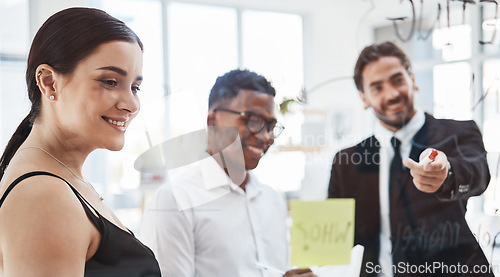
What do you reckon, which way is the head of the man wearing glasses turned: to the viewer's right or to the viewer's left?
to the viewer's right

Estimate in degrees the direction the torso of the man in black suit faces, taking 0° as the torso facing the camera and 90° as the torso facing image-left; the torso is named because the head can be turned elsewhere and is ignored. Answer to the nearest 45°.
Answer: approximately 0°

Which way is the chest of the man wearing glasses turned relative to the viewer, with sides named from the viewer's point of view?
facing the viewer and to the right of the viewer

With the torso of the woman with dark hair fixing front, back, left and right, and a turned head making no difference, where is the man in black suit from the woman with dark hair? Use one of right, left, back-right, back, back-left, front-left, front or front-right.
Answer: front-left

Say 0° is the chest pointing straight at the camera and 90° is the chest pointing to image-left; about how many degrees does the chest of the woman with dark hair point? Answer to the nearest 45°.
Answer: approximately 315°

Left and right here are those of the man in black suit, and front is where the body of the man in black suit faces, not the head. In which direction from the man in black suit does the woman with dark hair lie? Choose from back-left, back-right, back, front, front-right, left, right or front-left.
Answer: front-right

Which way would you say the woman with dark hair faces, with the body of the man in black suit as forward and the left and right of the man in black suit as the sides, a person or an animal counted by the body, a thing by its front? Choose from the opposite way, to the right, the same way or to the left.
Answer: to the left

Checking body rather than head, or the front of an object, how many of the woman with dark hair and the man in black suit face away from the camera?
0

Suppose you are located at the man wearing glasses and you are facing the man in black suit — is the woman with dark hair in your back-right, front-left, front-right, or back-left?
back-right
